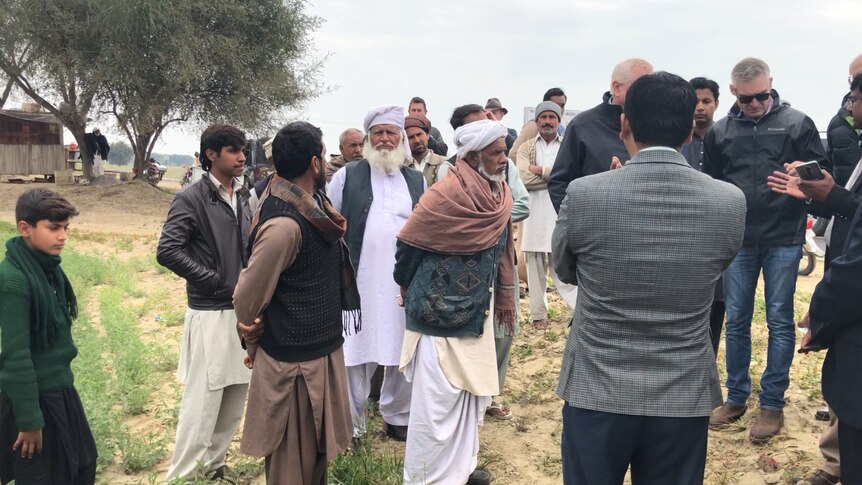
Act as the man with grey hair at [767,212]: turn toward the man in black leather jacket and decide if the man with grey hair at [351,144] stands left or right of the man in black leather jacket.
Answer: right

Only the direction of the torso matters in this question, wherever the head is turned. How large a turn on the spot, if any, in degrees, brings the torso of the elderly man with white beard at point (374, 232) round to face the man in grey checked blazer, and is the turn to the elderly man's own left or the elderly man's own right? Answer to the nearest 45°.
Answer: approximately 45° to the elderly man's own left

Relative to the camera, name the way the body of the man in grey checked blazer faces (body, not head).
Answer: away from the camera

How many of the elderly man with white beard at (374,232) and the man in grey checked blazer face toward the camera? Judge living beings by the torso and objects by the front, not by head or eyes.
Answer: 1

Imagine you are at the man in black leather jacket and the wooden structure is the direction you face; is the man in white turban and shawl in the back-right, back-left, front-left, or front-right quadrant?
back-right

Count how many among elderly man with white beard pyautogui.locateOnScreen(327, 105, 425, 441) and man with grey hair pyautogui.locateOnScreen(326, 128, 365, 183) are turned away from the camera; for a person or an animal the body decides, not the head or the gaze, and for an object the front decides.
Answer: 0

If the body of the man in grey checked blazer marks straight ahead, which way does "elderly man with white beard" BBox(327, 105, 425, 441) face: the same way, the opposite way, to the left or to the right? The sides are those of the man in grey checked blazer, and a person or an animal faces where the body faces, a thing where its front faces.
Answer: the opposite way

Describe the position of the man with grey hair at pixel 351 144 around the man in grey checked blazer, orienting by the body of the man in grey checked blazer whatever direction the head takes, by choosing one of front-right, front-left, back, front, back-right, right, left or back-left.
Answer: front-left

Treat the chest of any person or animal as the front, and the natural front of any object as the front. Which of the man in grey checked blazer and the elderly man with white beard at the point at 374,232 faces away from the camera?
the man in grey checked blazer

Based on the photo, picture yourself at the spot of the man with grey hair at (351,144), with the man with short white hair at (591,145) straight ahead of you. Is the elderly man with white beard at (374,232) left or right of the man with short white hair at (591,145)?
right

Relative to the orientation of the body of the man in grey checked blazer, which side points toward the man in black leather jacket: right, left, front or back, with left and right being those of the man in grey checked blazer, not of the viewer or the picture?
left
